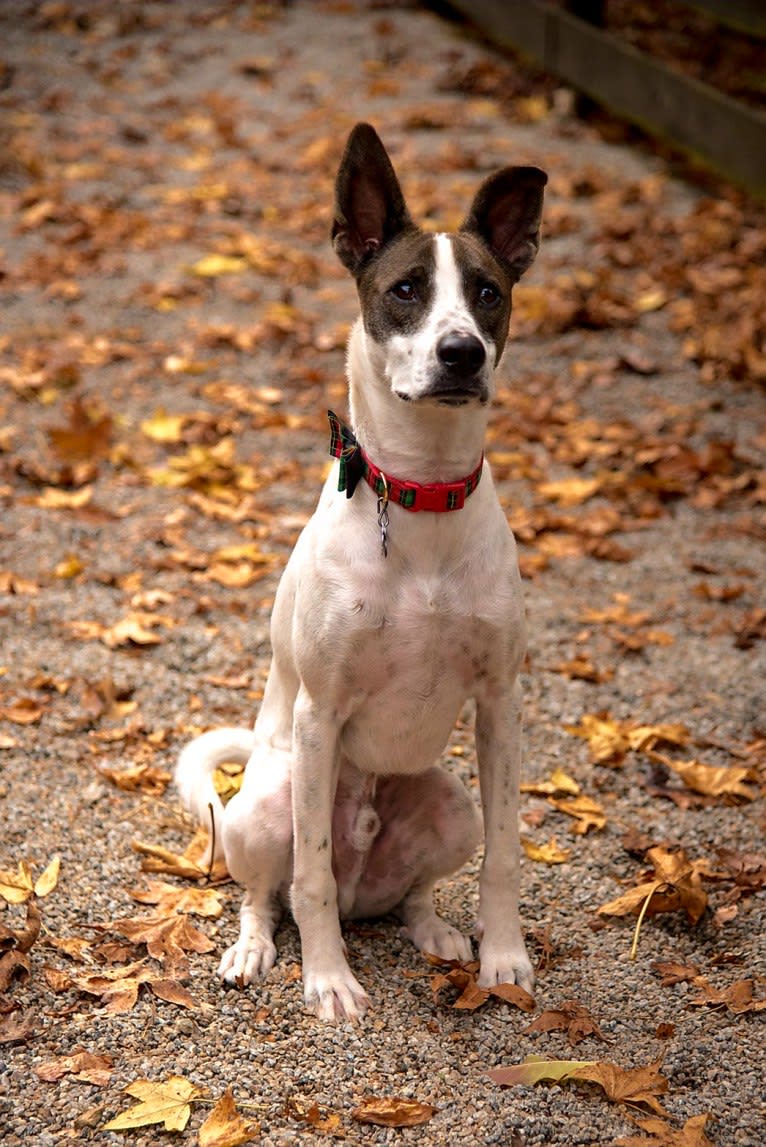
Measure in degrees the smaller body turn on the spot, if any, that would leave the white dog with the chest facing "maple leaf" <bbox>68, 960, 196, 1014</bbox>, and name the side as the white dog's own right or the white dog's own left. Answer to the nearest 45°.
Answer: approximately 90° to the white dog's own right

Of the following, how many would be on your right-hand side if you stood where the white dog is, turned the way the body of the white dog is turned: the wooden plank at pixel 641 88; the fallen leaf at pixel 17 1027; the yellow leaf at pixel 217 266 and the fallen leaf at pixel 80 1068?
2

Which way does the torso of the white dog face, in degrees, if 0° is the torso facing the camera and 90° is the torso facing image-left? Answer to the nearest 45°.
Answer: approximately 315°

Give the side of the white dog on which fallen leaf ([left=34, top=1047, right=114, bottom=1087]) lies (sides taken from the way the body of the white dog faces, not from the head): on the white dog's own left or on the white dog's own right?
on the white dog's own right

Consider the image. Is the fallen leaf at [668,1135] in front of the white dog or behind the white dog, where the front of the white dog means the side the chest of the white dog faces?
in front

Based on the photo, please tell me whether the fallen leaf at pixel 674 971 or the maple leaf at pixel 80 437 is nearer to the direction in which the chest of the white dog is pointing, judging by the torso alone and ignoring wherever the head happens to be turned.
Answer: the fallen leaf

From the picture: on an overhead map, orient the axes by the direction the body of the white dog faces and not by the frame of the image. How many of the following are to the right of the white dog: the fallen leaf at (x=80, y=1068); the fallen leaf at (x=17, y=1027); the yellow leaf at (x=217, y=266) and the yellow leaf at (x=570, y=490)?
2

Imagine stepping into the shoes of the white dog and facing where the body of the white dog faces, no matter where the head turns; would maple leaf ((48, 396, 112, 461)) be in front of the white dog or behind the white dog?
behind

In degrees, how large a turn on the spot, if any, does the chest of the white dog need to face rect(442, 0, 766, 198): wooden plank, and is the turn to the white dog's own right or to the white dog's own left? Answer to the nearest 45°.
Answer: approximately 135° to the white dog's own left
